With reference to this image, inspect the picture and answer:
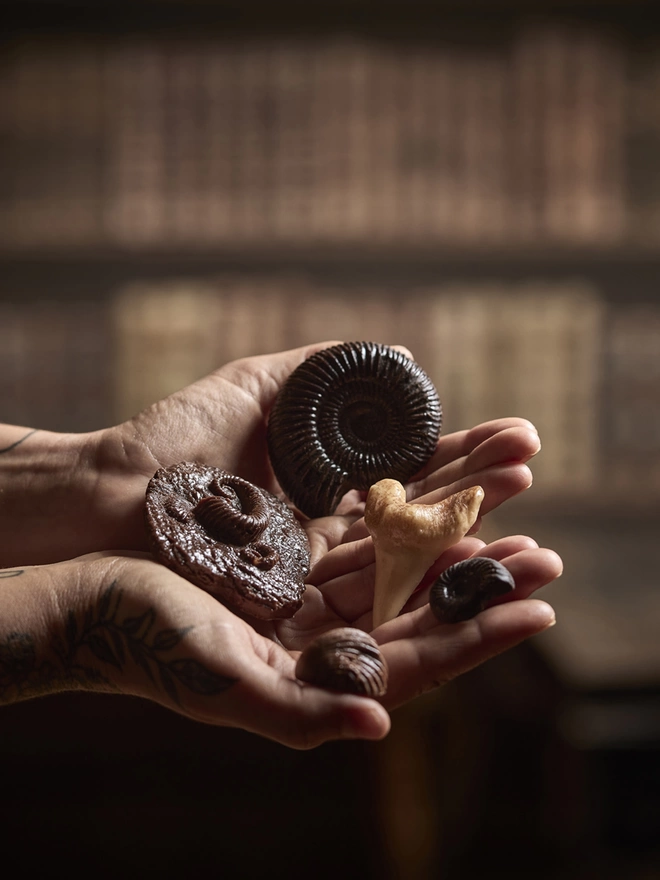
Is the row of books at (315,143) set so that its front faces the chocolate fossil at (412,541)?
yes

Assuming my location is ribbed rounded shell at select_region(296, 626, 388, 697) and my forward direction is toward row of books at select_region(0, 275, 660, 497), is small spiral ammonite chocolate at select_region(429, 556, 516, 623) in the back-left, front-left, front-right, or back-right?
front-right

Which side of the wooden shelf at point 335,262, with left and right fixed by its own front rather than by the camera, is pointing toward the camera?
front

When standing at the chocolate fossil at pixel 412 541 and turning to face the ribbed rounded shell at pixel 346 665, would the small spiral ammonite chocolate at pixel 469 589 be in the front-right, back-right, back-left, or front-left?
front-left

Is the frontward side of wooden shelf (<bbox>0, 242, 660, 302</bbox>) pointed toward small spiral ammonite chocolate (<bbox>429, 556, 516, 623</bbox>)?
yes

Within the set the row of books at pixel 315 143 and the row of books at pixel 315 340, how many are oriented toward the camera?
2

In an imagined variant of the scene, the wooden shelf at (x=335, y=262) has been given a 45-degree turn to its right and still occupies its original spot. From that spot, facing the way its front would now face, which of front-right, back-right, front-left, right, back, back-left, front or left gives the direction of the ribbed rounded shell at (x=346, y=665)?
front-left

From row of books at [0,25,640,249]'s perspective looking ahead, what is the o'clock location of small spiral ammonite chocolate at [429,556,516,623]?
The small spiral ammonite chocolate is roughly at 12 o'clock from the row of books.

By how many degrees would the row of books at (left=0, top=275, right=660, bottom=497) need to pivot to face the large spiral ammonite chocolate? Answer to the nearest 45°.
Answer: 0° — it already faces it

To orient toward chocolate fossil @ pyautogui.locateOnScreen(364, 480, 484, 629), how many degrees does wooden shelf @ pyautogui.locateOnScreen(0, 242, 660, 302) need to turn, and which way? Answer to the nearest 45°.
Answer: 0° — it already faces it

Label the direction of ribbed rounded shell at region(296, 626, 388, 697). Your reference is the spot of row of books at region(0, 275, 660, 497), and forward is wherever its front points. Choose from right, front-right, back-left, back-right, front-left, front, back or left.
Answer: front

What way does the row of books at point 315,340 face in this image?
toward the camera

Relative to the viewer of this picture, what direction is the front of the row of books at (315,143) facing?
facing the viewer

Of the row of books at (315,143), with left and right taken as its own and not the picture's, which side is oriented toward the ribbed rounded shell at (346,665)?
front
